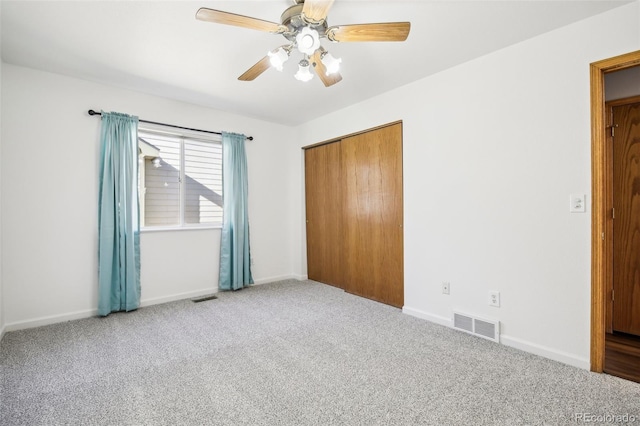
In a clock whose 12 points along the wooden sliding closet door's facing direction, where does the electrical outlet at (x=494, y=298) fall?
The electrical outlet is roughly at 9 o'clock from the wooden sliding closet door.

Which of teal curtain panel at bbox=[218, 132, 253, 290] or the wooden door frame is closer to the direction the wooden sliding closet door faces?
the teal curtain panel

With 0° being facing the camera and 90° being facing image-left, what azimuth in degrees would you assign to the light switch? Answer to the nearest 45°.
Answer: approximately 0°

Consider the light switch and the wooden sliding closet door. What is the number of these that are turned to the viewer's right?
0

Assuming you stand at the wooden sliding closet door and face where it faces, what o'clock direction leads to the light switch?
The light switch is roughly at 9 o'clock from the wooden sliding closet door.

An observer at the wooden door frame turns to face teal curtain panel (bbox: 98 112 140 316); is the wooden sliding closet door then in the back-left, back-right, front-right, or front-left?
front-right

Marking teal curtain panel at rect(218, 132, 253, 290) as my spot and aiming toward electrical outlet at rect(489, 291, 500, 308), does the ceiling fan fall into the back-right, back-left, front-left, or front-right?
front-right

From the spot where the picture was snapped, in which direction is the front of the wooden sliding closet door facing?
facing the viewer and to the left of the viewer

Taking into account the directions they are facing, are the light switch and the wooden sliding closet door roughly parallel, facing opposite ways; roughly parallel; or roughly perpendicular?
roughly parallel

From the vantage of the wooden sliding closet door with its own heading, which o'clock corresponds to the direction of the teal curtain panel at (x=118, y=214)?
The teal curtain panel is roughly at 1 o'clock from the wooden sliding closet door.

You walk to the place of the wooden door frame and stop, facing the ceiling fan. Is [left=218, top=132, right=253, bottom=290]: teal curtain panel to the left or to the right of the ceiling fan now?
right

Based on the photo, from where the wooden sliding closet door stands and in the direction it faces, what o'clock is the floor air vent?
The floor air vent is roughly at 1 o'clock from the wooden sliding closet door.

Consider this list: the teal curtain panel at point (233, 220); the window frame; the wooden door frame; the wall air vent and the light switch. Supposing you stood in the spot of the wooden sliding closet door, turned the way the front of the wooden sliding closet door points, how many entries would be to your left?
3

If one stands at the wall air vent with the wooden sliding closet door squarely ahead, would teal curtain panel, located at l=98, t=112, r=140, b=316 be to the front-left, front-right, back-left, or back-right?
front-left

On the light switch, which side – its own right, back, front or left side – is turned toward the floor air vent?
right

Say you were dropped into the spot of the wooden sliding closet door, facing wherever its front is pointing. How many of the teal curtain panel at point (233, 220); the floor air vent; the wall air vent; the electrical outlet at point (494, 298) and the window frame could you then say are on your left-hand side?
2

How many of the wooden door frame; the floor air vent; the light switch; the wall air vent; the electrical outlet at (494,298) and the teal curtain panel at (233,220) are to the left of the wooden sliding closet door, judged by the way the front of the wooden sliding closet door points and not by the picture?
4
